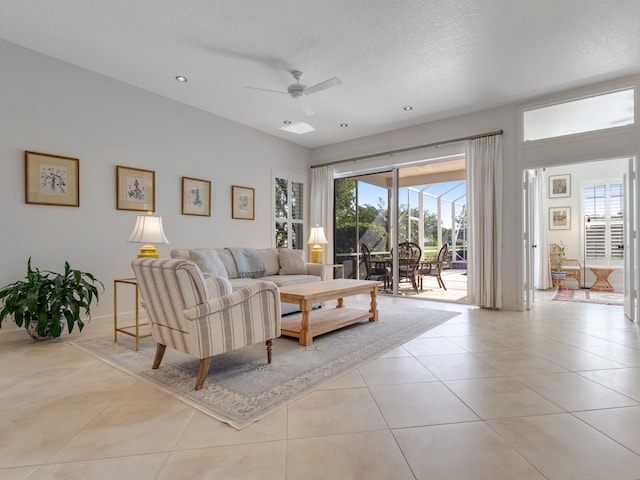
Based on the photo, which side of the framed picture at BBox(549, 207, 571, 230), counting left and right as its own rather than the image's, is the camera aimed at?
front

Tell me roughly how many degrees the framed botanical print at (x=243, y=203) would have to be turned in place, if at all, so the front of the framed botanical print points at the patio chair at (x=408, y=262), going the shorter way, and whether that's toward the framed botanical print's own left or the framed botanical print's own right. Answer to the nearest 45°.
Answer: approximately 45° to the framed botanical print's own left

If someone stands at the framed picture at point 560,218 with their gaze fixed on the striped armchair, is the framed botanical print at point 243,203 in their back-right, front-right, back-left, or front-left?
front-right

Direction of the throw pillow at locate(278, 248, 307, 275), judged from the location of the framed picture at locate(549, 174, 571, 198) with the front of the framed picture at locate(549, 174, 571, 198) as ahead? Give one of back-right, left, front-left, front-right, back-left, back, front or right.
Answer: front-right

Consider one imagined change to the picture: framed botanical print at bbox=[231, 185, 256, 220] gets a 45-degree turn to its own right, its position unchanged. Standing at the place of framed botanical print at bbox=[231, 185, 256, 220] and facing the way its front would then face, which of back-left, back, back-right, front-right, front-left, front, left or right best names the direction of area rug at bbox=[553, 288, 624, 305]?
left

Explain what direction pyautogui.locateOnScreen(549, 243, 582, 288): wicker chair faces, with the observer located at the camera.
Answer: facing the viewer and to the right of the viewer

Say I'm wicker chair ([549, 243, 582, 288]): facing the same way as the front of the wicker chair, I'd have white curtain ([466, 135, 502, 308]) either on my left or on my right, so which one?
on my right

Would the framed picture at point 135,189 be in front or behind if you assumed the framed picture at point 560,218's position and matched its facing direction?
in front

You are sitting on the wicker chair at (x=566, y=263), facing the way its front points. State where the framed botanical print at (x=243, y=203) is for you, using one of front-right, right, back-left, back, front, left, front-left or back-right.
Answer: right

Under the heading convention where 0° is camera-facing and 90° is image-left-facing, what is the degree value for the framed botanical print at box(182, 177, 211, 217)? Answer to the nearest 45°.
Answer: approximately 315°

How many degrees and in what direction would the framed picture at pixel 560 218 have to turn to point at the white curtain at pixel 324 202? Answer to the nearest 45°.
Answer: approximately 45° to its right

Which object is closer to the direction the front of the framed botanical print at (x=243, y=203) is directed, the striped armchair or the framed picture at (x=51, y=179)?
the striped armchair

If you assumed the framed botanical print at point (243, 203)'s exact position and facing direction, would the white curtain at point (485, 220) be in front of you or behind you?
in front

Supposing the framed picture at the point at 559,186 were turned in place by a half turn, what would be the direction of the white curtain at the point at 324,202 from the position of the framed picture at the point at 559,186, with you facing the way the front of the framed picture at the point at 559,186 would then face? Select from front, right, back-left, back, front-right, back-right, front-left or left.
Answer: back-left

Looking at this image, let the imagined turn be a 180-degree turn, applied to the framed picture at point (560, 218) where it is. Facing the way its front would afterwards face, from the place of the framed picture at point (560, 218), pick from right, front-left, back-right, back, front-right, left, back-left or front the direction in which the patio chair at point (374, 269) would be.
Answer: back-left

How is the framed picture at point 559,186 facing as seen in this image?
toward the camera
